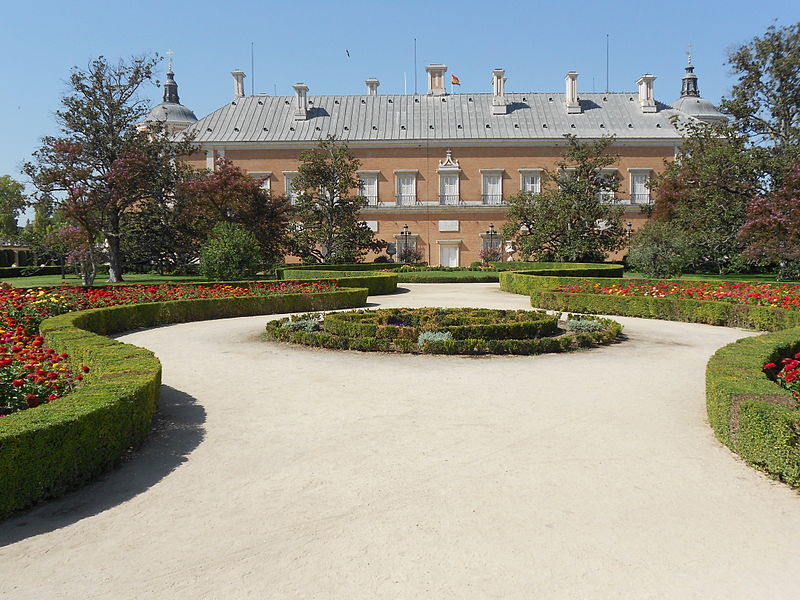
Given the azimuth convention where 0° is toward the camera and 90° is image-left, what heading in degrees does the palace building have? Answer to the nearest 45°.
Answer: approximately 0°

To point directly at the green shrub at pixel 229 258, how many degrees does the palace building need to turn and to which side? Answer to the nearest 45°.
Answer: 0° — it already faces it

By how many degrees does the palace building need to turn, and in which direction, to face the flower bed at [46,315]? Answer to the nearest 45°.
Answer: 0° — it already faces it

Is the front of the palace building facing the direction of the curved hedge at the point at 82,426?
yes

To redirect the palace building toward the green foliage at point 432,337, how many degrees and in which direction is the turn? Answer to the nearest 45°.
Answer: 0° — it already faces it

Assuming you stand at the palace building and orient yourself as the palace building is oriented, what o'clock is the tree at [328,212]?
The tree is roughly at 1 o'clock from the palace building.

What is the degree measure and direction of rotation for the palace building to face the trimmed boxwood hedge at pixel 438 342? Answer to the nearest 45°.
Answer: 0° — it already faces it

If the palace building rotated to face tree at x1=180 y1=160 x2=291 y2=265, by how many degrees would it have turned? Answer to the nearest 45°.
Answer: approximately 45° to its right

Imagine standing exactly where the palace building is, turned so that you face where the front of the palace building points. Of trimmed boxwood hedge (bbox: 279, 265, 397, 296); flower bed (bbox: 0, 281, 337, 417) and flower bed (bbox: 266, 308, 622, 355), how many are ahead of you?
3

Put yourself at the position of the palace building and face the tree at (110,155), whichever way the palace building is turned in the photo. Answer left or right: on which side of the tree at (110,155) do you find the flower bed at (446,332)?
left
